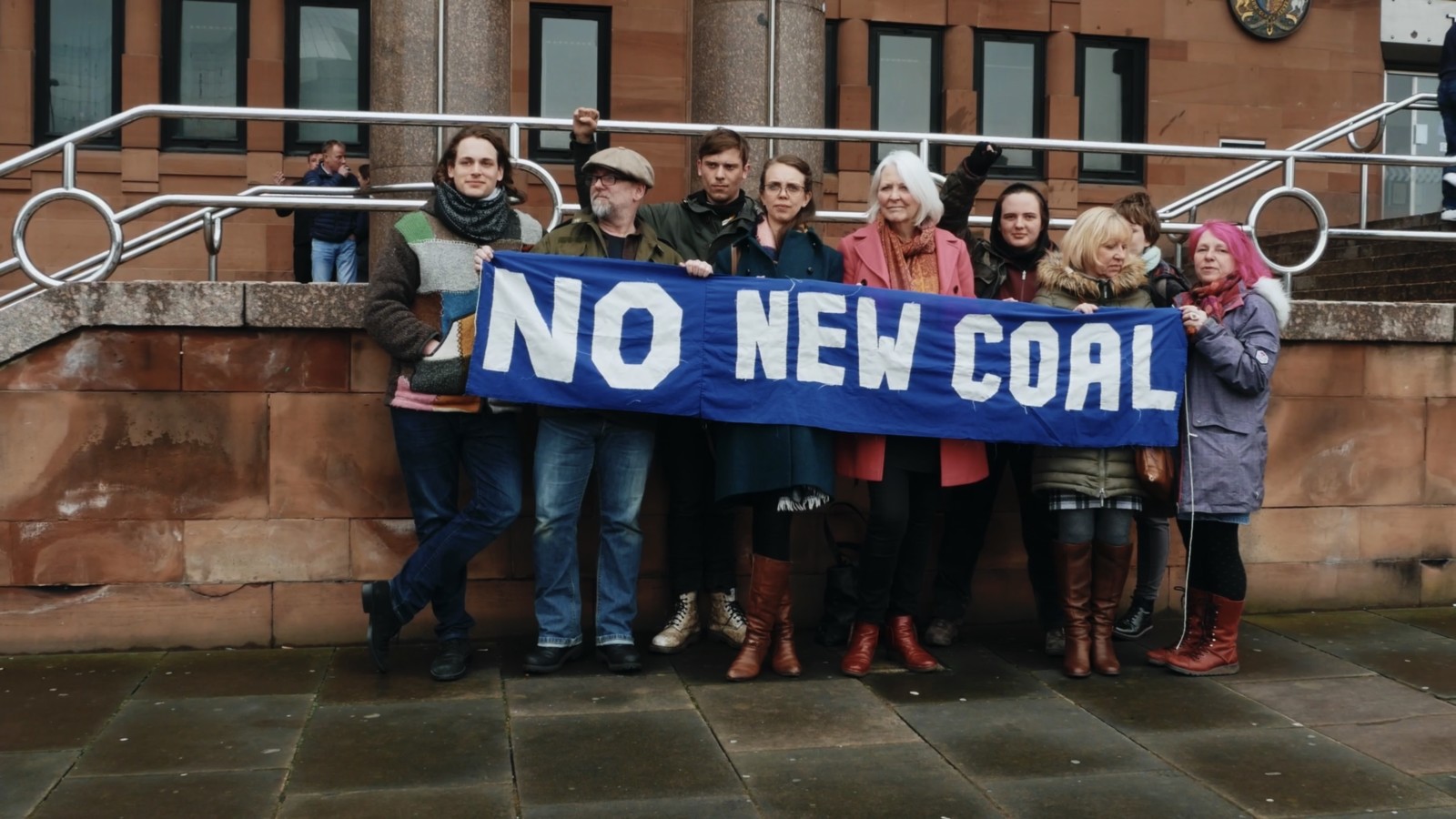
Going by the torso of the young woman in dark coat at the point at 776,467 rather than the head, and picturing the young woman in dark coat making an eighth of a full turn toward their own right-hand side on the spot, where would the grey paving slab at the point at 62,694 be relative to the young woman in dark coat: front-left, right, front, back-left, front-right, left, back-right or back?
front-right

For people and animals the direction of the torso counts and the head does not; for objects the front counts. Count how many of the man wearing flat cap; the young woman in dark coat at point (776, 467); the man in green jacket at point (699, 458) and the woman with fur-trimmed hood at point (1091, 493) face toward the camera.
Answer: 4

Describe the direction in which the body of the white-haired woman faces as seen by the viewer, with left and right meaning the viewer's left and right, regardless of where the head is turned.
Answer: facing the viewer

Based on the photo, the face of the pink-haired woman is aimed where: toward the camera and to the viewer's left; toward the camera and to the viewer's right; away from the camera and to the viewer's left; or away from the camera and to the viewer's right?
toward the camera and to the viewer's left

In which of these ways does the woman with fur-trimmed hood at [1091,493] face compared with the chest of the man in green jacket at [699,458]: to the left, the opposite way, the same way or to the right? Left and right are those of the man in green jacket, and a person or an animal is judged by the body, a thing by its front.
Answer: the same way

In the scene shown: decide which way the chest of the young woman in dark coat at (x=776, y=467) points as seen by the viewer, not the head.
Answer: toward the camera

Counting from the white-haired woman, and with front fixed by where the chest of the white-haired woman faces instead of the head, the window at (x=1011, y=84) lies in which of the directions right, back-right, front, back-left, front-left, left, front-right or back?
back

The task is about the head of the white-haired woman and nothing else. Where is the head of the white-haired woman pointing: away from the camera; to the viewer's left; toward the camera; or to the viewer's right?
toward the camera

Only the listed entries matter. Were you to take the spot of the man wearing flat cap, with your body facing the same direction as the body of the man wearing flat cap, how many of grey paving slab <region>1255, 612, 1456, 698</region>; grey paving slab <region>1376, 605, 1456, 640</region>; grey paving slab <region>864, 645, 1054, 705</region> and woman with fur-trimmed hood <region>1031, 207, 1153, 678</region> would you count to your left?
4

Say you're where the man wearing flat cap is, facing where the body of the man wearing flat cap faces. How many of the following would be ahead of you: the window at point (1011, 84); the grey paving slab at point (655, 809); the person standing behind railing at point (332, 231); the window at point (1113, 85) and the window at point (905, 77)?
1

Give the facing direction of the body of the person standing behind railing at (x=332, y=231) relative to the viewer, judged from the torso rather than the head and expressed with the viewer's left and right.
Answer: facing the viewer and to the right of the viewer

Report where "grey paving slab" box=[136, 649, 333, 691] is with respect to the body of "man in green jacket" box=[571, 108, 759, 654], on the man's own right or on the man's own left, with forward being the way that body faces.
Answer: on the man's own right

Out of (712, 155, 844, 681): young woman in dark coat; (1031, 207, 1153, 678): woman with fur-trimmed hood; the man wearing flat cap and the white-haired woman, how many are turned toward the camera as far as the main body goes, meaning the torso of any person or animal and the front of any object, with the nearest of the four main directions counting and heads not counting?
4

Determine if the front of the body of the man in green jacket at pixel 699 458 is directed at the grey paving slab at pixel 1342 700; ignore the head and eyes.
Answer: no

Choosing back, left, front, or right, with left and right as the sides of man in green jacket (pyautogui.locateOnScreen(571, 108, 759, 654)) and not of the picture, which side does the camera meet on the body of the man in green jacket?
front

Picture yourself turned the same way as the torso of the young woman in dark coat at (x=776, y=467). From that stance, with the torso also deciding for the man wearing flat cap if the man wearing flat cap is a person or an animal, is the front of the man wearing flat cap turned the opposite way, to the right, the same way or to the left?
the same way

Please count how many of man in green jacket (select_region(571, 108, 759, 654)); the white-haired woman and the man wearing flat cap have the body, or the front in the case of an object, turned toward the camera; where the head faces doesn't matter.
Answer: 3
